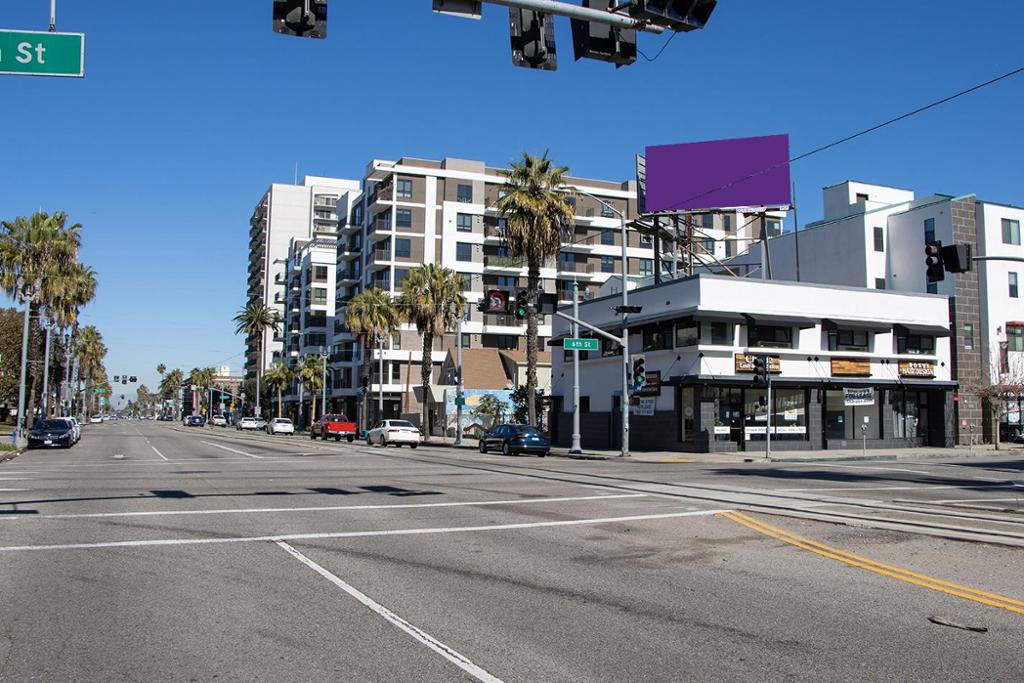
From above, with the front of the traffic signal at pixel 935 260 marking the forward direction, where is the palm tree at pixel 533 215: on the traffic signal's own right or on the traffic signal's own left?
on the traffic signal's own right

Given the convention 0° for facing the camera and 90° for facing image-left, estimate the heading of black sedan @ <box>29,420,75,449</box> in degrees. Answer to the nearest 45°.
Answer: approximately 0°

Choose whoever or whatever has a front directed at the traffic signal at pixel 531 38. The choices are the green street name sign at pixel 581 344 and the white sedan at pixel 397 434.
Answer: the green street name sign

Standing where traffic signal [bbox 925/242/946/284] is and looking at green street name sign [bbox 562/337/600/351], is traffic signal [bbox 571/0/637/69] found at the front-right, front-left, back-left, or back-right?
back-left

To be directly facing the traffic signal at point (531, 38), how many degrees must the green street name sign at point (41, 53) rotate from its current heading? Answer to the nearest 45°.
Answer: approximately 45° to its left

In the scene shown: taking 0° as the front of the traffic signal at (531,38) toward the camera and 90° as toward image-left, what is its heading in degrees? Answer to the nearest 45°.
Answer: approximately 180°
